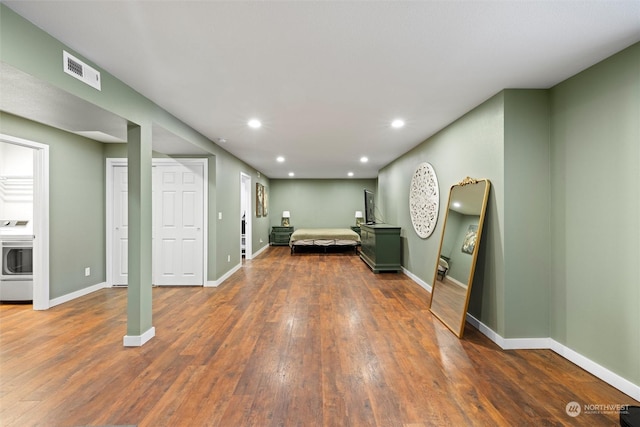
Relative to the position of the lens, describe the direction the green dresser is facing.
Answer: facing to the left of the viewer

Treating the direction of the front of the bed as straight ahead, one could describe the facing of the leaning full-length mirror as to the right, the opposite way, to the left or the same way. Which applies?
to the right

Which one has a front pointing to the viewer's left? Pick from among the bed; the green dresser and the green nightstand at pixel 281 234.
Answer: the green dresser

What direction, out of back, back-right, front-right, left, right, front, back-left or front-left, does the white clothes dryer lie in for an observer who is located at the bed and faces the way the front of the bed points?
front-right

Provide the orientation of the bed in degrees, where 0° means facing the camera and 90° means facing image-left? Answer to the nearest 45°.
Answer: approximately 0°

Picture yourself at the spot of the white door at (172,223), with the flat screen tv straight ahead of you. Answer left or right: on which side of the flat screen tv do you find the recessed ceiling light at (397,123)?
right

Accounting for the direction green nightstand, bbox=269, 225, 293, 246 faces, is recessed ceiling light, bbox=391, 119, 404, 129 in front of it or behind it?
in front

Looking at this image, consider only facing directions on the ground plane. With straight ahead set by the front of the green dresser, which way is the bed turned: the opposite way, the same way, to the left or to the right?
to the left

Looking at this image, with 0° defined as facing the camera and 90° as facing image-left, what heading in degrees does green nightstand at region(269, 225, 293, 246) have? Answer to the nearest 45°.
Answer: approximately 0°

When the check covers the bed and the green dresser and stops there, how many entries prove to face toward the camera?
1

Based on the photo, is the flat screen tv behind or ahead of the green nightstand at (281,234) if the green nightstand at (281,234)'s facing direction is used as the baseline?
ahead

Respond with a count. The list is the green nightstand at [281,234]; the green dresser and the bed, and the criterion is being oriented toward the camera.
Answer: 2
